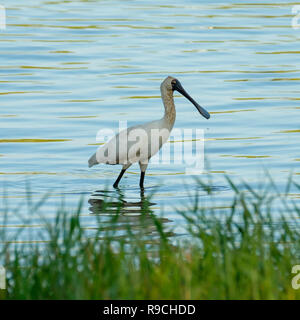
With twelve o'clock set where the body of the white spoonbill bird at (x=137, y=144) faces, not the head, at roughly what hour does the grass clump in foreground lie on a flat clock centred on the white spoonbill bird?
The grass clump in foreground is roughly at 3 o'clock from the white spoonbill bird.

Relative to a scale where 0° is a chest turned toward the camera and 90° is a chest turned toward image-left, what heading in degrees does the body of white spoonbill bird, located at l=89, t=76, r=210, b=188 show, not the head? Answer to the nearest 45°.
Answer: approximately 270°
